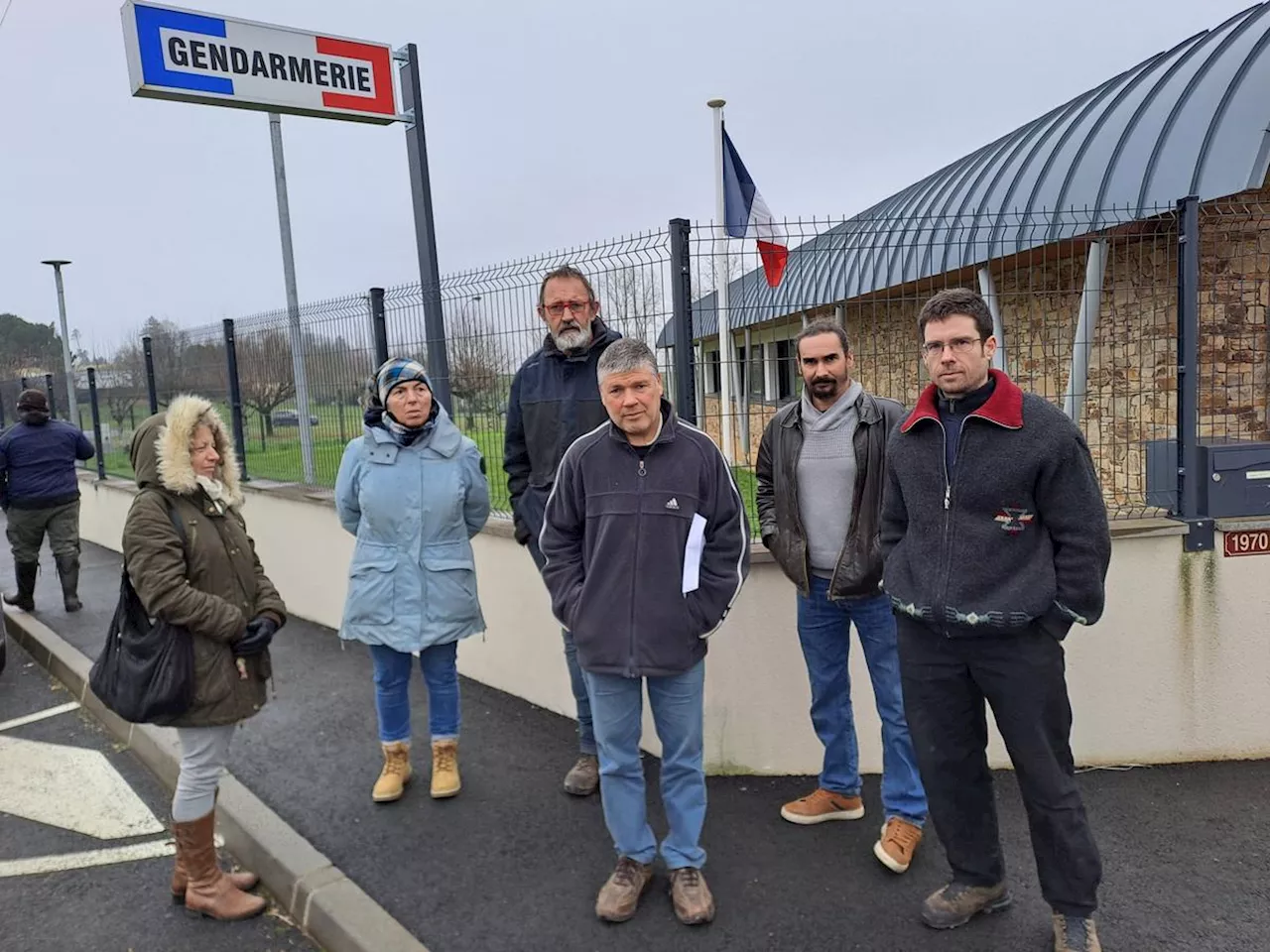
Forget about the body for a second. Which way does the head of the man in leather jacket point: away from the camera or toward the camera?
toward the camera

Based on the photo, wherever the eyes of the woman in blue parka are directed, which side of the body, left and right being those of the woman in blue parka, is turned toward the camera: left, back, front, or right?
front

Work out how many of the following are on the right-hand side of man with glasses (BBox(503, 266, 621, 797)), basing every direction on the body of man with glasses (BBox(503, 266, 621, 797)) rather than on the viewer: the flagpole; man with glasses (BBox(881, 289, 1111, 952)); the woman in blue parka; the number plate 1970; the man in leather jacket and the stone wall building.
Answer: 1

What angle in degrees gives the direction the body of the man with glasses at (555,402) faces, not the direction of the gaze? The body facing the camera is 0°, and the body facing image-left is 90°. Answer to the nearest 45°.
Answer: approximately 0°

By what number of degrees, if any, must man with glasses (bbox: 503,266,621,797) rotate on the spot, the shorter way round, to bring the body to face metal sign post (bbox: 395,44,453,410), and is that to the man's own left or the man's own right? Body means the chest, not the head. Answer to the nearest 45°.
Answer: approximately 180°

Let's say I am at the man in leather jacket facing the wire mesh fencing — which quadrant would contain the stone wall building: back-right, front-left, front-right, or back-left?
front-right

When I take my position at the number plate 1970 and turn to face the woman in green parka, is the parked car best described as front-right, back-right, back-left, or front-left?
front-right

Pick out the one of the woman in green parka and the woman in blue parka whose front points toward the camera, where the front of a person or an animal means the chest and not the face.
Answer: the woman in blue parka

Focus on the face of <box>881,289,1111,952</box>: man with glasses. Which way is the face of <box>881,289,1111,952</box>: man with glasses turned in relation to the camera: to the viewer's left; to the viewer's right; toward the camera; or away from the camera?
toward the camera

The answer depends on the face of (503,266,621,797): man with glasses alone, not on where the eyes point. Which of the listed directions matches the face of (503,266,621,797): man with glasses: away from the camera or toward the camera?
toward the camera

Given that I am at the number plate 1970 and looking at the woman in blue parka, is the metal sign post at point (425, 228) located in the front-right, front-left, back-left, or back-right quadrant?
front-right

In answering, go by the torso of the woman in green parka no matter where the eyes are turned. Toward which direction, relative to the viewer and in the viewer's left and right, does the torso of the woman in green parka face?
facing to the right of the viewer

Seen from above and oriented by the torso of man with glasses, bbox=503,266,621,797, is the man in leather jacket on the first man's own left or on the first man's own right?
on the first man's own left

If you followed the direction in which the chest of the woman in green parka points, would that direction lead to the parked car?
no

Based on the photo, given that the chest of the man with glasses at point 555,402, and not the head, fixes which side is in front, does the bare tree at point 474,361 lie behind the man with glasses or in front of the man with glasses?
behind

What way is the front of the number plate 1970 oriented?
toward the camera
